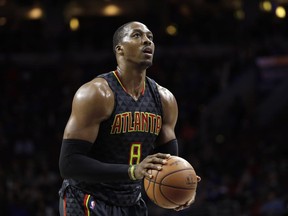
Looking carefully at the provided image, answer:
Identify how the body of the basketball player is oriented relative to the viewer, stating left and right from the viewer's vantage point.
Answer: facing the viewer and to the right of the viewer
